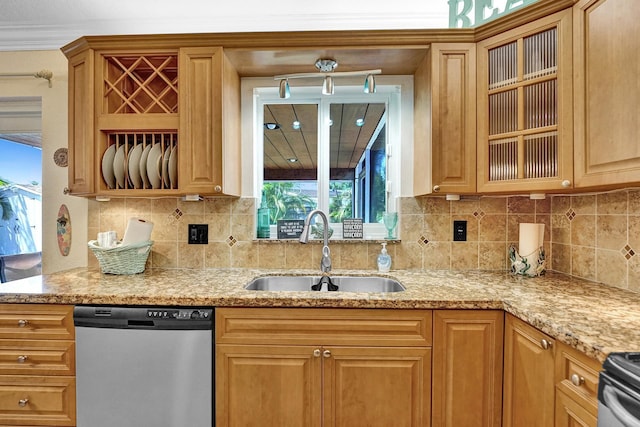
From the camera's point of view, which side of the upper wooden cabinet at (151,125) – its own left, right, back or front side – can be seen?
front

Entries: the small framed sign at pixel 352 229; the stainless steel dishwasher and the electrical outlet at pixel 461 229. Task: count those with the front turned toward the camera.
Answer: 3

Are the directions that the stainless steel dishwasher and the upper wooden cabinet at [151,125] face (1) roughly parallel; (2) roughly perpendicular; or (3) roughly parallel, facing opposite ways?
roughly parallel

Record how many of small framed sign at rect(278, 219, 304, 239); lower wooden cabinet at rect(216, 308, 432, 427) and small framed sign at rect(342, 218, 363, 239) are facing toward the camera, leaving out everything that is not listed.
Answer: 3

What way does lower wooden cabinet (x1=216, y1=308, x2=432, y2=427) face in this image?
toward the camera

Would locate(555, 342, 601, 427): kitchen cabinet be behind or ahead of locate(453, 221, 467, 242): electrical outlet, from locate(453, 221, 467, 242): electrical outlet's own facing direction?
ahead

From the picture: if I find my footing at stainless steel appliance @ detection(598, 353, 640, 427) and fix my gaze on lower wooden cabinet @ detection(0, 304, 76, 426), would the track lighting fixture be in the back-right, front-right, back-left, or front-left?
front-right

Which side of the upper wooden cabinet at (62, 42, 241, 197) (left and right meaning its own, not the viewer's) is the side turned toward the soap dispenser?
left

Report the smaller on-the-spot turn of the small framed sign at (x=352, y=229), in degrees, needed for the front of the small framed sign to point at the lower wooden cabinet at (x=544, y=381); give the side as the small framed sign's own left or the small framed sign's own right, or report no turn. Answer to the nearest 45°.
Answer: approximately 45° to the small framed sign's own left

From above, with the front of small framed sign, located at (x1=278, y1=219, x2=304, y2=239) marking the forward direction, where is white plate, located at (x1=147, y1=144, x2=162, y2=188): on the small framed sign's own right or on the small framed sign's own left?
on the small framed sign's own right

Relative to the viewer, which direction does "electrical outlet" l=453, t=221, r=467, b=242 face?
toward the camera
